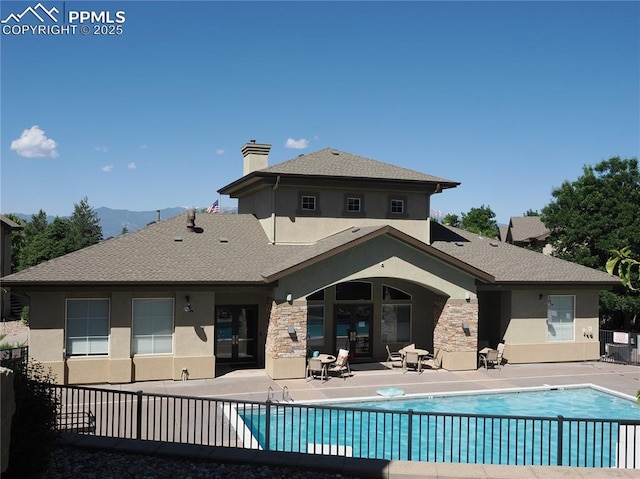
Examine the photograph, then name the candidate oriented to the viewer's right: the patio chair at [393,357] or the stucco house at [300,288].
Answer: the patio chair

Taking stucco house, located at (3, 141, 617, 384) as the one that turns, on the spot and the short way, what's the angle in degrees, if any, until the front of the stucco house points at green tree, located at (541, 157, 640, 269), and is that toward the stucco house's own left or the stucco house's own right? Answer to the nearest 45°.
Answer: approximately 135° to the stucco house's own left

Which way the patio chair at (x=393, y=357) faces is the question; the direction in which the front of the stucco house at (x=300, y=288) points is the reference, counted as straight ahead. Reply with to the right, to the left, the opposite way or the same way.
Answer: to the left

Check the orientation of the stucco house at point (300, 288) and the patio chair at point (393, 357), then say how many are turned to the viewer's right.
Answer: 1

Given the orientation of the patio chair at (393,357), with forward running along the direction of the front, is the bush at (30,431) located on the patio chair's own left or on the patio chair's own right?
on the patio chair's own right

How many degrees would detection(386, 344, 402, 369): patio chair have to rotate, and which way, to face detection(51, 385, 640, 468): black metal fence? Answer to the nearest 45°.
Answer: approximately 90° to its right

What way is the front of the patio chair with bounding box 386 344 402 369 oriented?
to the viewer's right

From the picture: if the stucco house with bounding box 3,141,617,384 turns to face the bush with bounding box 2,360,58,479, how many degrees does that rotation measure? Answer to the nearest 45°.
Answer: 0° — it already faces it

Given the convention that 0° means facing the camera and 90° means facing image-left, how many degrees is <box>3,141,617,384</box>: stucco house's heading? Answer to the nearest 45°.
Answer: approximately 0°
